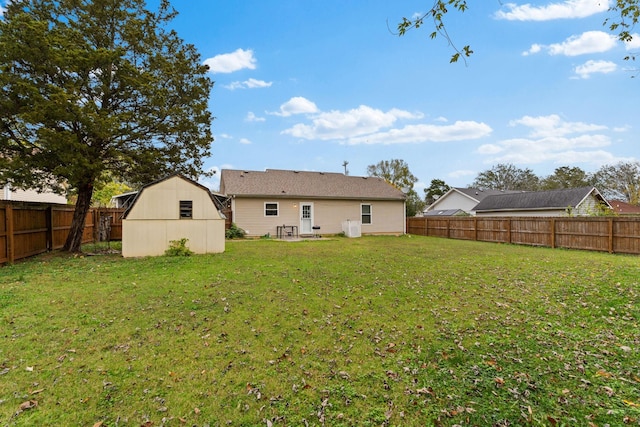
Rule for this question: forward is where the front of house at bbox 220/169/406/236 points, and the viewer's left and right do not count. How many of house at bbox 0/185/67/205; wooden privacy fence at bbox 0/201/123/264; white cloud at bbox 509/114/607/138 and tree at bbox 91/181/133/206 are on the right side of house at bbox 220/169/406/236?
1

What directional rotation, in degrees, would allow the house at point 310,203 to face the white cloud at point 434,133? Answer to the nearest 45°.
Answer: approximately 45° to its right

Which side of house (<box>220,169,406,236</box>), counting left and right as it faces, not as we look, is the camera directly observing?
back

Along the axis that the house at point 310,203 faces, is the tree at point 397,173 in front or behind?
in front

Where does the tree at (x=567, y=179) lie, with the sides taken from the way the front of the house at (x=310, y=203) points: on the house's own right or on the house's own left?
on the house's own right

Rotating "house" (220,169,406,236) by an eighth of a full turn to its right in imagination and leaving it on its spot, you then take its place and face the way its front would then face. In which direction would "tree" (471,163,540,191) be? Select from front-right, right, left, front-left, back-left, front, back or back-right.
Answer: front

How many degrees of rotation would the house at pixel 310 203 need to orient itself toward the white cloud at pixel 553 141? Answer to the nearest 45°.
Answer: approximately 90° to its right

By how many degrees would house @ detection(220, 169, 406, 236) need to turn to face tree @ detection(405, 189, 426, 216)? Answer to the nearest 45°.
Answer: approximately 45° to its right

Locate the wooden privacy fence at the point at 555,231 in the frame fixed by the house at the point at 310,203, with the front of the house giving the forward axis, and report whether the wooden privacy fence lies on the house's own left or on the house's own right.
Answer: on the house's own right
